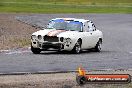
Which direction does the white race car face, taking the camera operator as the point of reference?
facing the viewer and to the left of the viewer
